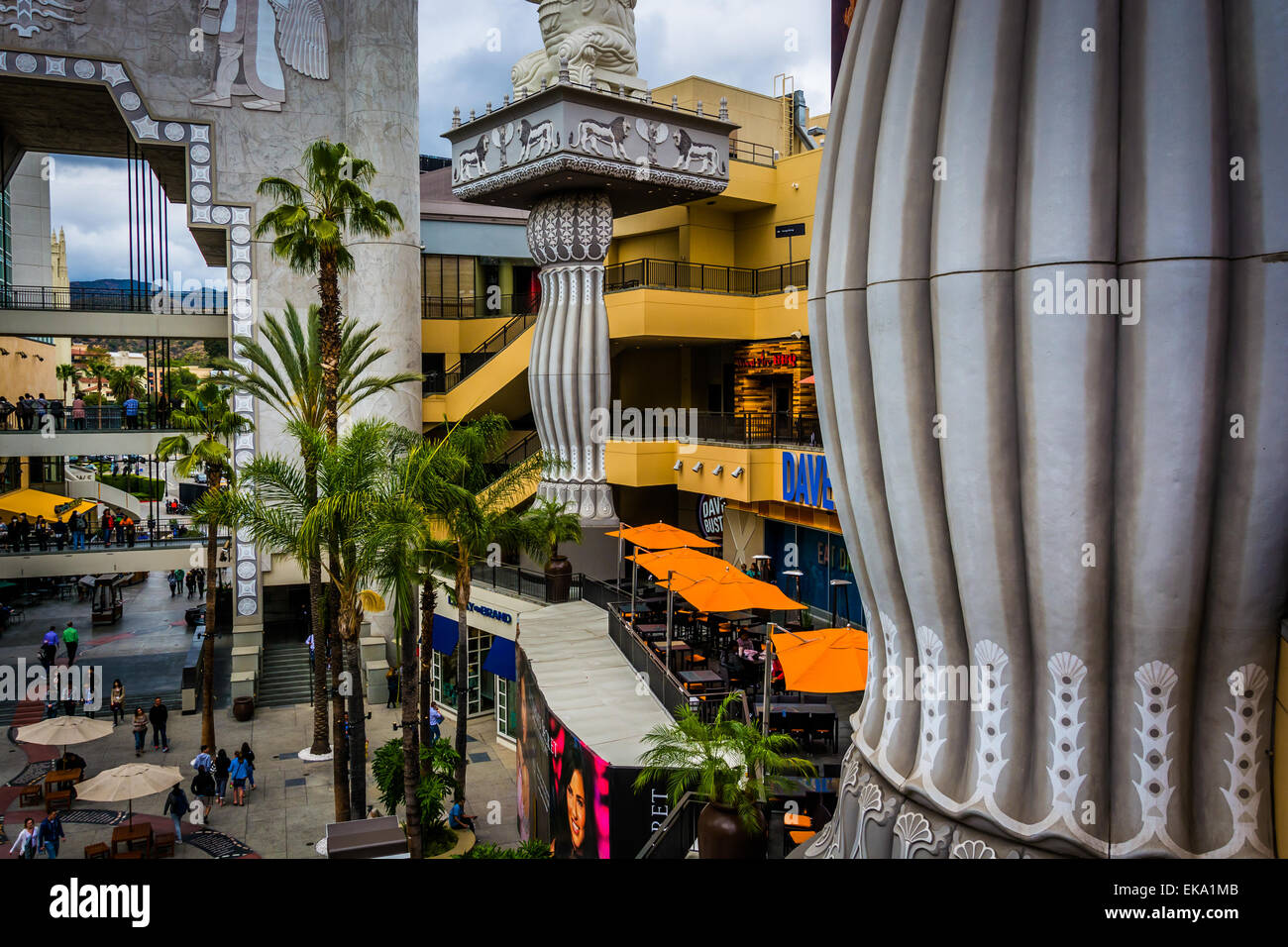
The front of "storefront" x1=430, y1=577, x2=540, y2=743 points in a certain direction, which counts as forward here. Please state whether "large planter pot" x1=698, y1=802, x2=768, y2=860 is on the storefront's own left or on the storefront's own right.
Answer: on the storefront's own left

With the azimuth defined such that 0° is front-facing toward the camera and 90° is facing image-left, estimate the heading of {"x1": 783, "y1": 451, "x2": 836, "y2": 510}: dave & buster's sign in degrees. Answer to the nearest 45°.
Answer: approximately 45°

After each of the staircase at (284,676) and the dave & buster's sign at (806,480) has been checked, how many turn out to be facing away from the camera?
0

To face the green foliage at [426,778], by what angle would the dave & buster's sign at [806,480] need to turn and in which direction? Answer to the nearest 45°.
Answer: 0° — it already faces it

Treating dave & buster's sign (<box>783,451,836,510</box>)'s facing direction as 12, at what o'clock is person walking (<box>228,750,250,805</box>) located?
The person walking is roughly at 1 o'clock from the dave & buster's sign.

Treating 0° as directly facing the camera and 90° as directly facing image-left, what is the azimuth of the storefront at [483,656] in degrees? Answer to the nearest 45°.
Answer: approximately 45°

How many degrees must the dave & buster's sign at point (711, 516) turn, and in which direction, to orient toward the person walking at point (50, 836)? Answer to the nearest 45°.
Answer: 0° — it already faces them

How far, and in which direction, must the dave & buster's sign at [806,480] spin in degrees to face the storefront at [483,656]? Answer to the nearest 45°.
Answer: approximately 90° to its right
